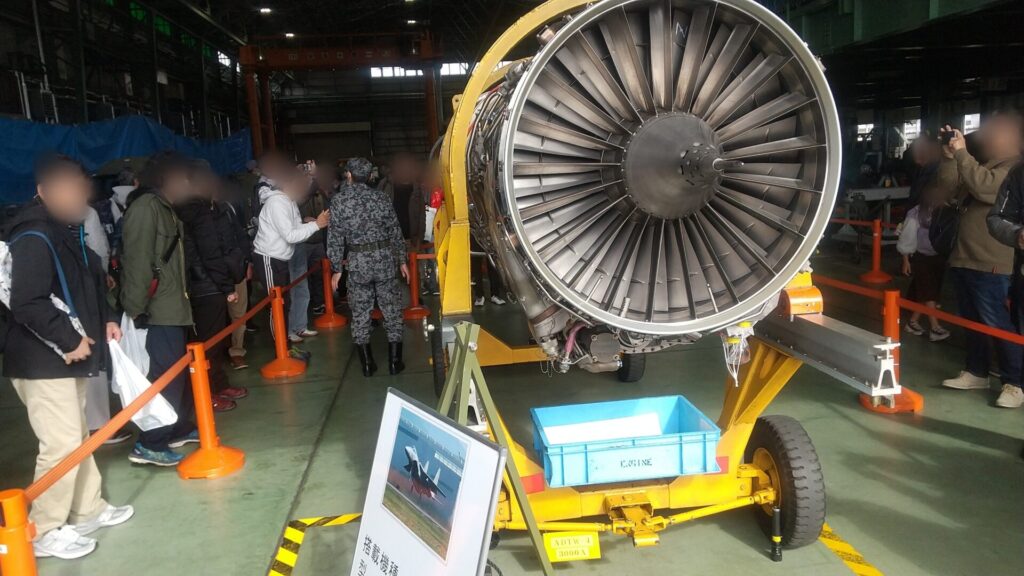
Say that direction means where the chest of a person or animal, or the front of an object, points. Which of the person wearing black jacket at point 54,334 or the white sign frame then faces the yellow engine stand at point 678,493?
the person wearing black jacket

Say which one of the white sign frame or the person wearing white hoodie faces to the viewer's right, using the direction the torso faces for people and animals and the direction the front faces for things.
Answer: the person wearing white hoodie

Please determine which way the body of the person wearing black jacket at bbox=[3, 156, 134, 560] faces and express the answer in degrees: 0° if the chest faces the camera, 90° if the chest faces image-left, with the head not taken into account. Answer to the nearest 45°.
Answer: approximately 315°

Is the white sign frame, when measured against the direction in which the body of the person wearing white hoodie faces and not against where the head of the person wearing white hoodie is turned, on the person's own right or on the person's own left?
on the person's own right

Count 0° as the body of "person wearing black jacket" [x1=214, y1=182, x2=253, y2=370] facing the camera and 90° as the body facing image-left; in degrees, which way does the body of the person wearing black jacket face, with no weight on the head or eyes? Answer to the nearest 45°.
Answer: approximately 270°

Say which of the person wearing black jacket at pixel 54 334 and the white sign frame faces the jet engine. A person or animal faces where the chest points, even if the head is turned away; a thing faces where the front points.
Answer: the person wearing black jacket

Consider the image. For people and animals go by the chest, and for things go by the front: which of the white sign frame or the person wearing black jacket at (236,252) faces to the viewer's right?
the person wearing black jacket

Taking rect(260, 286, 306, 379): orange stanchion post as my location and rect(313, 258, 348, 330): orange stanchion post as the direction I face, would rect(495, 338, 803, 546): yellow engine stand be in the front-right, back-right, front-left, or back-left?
back-right

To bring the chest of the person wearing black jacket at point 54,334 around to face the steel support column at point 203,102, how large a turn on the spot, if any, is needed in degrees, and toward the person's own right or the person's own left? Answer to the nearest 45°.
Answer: approximately 135° to the person's own left

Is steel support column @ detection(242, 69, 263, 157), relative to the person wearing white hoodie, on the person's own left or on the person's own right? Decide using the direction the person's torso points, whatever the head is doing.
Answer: on the person's own left

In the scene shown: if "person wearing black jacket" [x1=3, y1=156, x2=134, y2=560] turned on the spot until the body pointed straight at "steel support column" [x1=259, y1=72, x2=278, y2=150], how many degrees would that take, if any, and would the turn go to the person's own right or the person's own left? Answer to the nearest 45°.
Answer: approximately 135° to the person's own left

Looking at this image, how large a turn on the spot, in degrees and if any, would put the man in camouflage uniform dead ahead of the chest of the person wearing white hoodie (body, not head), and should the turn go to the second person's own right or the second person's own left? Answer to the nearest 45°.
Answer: approximately 45° to the second person's own right
